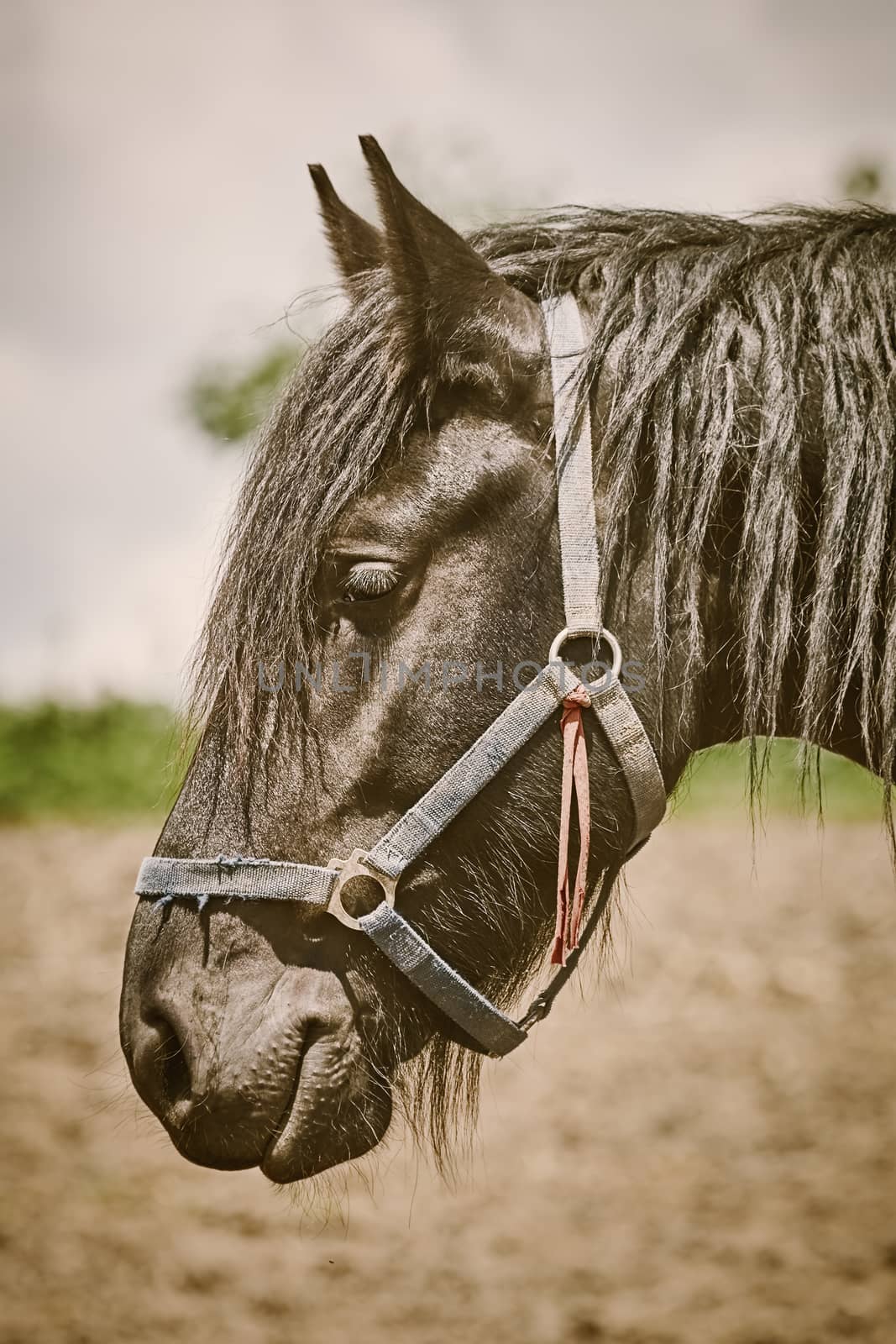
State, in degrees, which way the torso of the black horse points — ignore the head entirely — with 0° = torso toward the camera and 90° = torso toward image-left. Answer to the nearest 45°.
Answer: approximately 90°

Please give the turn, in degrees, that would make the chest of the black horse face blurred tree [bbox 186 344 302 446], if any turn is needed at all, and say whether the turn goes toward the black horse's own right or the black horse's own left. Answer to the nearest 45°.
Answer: approximately 90° to the black horse's own right
